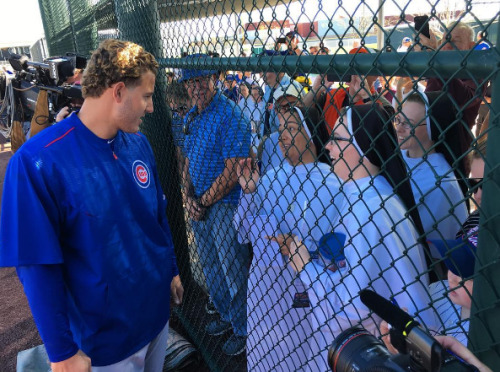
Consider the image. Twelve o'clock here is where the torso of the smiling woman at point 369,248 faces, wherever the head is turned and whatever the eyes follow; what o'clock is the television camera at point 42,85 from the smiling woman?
The television camera is roughly at 1 o'clock from the smiling woman.

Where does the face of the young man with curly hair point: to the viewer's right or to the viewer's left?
to the viewer's right

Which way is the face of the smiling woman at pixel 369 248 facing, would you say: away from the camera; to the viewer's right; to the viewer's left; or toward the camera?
to the viewer's left

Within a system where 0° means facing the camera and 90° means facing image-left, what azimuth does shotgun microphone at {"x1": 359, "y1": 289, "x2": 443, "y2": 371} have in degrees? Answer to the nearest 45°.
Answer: approximately 135°

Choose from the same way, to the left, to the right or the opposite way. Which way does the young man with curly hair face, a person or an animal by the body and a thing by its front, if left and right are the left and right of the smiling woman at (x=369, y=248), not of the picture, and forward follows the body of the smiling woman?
the opposite way

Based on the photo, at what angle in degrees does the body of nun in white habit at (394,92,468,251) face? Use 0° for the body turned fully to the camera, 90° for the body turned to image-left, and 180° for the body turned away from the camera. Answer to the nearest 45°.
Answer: approximately 45°

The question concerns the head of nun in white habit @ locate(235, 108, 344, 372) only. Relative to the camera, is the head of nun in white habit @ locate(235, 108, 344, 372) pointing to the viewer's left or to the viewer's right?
to the viewer's left

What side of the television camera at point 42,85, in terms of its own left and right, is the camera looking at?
right

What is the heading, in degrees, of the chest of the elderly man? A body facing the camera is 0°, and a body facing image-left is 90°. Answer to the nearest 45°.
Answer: approximately 45°

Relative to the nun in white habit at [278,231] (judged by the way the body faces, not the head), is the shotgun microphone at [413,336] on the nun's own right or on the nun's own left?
on the nun's own left

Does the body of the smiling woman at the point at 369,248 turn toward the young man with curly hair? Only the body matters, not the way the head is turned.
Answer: yes

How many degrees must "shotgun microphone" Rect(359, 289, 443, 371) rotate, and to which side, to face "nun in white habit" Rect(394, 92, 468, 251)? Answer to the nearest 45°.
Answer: approximately 45° to its right

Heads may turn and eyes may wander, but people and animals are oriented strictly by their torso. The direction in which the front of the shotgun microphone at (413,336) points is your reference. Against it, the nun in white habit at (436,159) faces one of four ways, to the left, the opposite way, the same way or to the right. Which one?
to the left

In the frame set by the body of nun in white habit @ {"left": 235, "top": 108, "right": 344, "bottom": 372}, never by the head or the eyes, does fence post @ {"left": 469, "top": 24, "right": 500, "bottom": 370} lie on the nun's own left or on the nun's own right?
on the nun's own left

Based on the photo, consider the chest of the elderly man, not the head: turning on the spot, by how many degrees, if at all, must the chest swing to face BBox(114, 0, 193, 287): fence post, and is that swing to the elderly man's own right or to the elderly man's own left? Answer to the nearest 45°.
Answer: approximately 90° to the elderly man's own right
